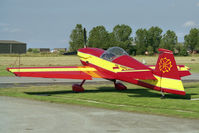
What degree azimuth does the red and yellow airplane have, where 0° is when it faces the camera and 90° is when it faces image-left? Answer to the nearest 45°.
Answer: approximately 135°
